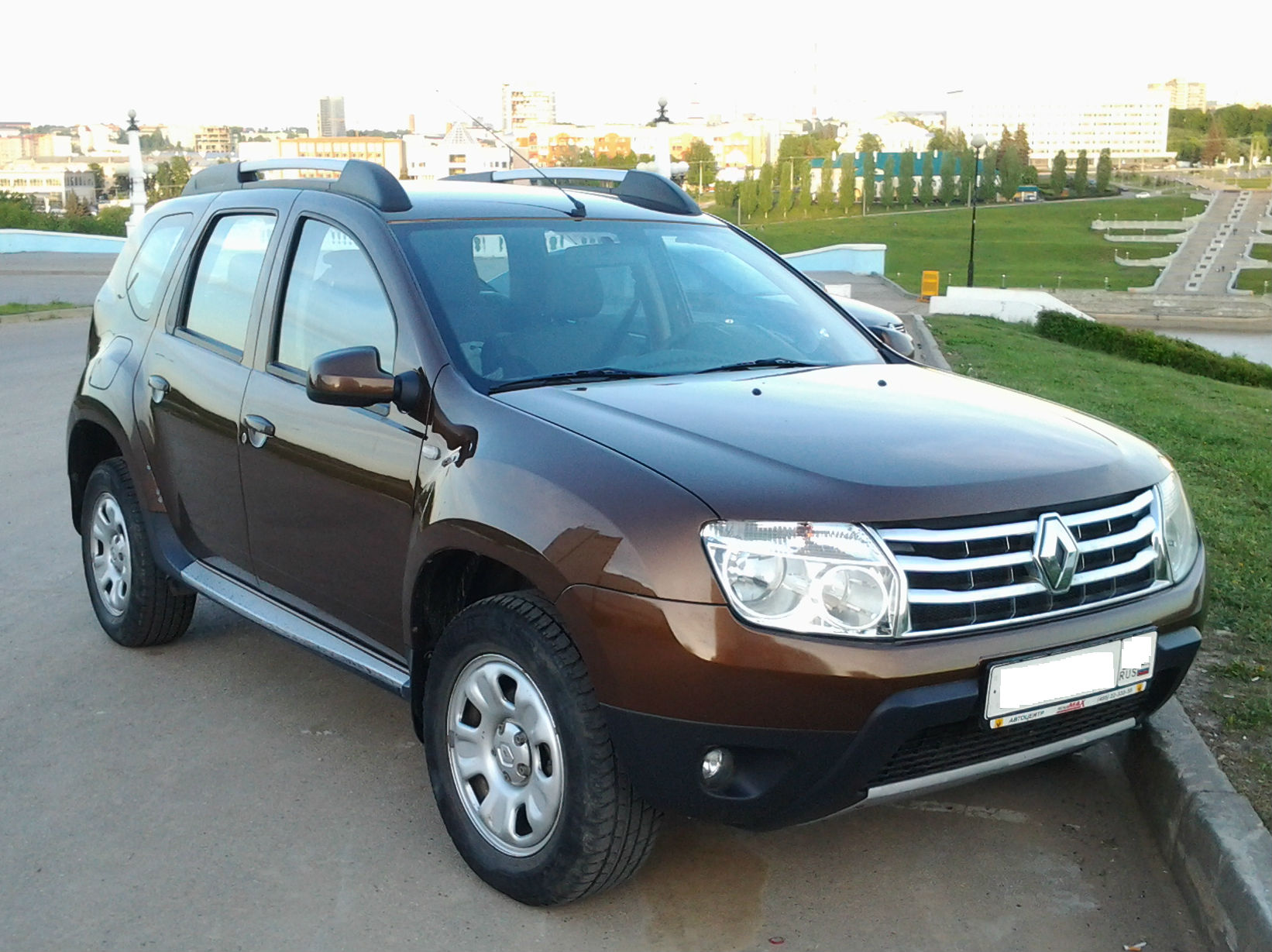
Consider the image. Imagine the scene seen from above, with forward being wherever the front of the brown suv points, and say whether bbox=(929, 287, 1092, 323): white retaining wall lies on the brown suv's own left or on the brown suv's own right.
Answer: on the brown suv's own left

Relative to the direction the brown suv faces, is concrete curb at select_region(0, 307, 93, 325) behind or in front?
behind

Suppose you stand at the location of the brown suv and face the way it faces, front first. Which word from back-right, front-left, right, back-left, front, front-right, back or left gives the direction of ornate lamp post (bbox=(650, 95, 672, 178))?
back-left

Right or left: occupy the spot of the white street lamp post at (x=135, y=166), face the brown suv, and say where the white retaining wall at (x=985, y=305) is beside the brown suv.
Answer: left

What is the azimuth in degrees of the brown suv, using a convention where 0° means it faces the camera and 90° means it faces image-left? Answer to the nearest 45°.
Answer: approximately 315°

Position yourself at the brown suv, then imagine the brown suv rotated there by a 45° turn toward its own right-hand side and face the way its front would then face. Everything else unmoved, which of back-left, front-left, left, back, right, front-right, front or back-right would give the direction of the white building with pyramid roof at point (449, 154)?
back

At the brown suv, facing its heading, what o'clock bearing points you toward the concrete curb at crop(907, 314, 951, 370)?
The concrete curb is roughly at 8 o'clock from the brown suv.
